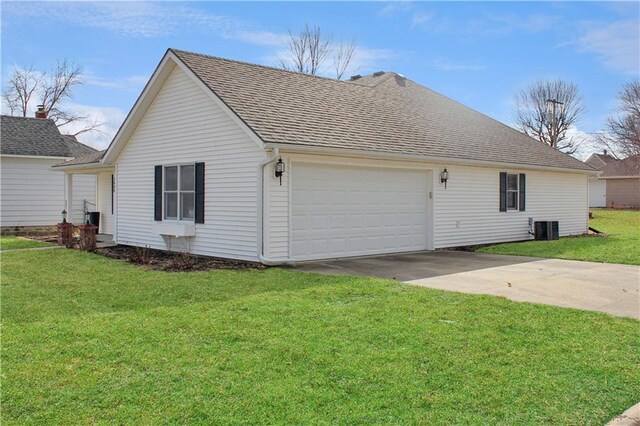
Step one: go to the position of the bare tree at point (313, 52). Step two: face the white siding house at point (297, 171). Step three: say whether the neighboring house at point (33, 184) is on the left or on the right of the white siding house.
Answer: right

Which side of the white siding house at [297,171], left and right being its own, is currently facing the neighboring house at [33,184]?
right

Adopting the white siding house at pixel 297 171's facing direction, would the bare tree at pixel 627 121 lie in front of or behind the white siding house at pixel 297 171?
behind

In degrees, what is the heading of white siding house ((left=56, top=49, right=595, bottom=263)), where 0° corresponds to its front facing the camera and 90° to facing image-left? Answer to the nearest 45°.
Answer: approximately 45°

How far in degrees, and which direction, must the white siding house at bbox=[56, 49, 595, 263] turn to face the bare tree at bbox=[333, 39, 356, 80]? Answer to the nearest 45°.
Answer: approximately 135° to its right

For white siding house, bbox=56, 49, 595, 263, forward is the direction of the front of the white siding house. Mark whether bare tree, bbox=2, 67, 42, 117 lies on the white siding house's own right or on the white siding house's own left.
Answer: on the white siding house's own right

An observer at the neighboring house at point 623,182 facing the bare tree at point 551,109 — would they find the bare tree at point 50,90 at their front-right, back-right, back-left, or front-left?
front-left

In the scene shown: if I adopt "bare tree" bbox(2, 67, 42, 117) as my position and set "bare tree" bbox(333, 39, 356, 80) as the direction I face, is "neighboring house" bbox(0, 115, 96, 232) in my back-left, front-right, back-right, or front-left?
front-right

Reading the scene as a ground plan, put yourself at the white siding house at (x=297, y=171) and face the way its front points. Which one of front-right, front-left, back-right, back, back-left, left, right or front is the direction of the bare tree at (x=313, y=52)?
back-right

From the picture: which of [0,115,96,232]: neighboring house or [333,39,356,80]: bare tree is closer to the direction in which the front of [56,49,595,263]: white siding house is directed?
the neighboring house

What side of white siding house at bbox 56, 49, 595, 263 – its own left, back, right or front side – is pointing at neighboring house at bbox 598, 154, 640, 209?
back
